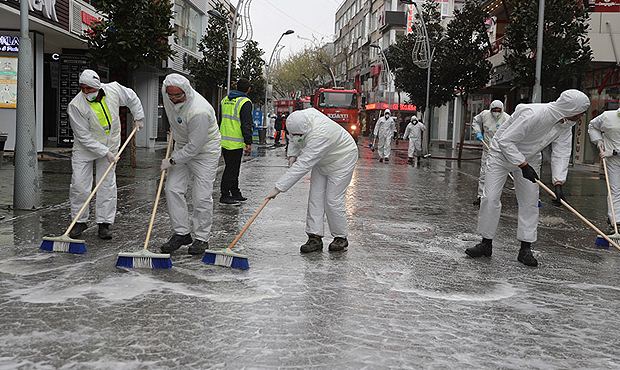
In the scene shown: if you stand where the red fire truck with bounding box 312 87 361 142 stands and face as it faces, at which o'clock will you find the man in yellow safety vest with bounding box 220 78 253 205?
The man in yellow safety vest is roughly at 12 o'clock from the red fire truck.

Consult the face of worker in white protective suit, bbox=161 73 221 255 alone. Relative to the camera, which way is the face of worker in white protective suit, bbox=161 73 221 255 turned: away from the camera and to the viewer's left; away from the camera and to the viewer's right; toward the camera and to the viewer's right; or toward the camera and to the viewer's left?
toward the camera and to the viewer's left

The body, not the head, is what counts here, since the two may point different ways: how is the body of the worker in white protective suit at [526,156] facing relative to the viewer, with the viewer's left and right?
facing the viewer and to the right of the viewer

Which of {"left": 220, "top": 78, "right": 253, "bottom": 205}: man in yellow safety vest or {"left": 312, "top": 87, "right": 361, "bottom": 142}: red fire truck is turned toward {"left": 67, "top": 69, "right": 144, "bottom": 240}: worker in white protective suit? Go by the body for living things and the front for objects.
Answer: the red fire truck

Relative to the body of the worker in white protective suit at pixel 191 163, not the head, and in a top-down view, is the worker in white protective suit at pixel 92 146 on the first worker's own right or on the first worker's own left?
on the first worker's own right

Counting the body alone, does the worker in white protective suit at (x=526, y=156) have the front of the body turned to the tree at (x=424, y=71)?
no

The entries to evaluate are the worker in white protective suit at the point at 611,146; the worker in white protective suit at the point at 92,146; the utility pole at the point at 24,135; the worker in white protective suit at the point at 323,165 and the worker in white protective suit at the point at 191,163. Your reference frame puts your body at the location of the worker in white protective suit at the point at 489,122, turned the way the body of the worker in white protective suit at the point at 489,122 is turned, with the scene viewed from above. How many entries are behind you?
0

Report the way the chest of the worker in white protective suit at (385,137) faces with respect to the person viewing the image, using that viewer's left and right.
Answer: facing the viewer

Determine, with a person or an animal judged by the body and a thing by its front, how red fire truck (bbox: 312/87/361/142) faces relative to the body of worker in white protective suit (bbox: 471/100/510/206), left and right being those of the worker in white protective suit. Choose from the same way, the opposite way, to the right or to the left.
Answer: the same way

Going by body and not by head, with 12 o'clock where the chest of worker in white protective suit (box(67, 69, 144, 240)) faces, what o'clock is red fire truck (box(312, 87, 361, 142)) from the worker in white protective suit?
The red fire truck is roughly at 7 o'clock from the worker in white protective suit.

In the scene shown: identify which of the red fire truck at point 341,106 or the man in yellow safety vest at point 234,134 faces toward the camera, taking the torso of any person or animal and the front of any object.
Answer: the red fire truck

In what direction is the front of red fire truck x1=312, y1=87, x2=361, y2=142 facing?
toward the camera

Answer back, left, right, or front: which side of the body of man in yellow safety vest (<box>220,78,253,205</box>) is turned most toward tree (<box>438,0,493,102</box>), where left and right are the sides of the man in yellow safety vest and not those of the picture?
front

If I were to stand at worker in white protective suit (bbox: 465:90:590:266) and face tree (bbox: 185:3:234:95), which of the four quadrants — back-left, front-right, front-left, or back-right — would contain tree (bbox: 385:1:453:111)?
front-right

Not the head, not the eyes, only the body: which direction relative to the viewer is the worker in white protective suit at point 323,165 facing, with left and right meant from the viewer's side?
facing the viewer and to the left of the viewer

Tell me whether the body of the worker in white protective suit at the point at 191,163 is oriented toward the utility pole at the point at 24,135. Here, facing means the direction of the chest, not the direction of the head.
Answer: no

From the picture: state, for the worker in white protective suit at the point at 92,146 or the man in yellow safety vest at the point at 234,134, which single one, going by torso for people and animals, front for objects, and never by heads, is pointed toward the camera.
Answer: the worker in white protective suit
